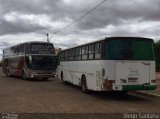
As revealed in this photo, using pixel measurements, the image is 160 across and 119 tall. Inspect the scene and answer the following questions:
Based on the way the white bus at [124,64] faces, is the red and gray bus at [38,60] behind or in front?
in front

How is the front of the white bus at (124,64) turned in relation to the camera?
facing away from the viewer and to the left of the viewer

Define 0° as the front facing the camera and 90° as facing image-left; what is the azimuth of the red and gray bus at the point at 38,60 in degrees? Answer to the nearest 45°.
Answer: approximately 315°

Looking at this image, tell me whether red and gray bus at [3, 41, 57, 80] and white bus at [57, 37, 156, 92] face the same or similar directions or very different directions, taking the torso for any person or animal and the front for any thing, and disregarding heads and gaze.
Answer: very different directions

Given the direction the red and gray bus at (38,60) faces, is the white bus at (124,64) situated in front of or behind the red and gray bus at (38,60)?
in front
